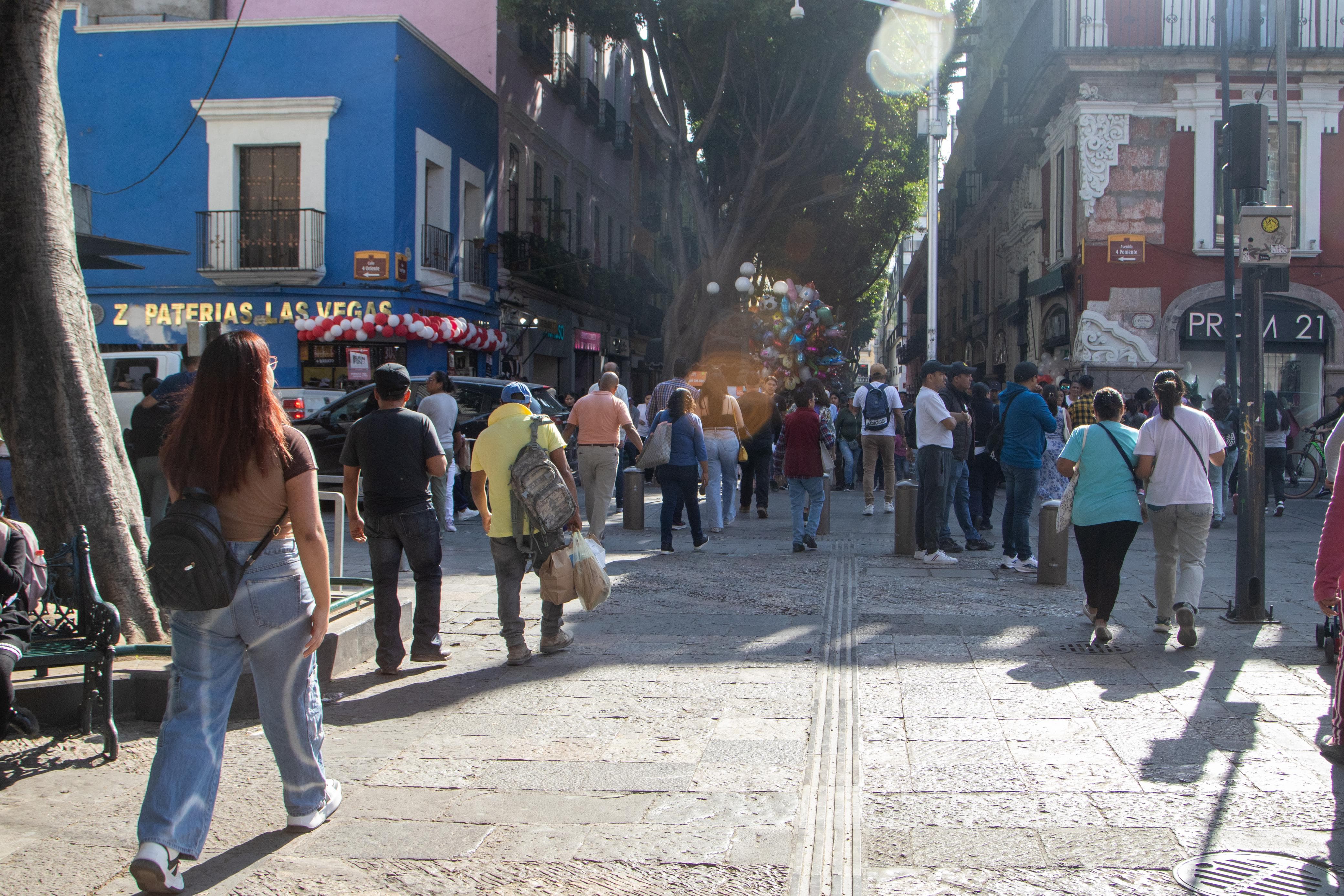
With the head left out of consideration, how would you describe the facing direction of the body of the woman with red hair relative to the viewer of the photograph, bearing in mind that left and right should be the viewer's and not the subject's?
facing away from the viewer and to the right of the viewer

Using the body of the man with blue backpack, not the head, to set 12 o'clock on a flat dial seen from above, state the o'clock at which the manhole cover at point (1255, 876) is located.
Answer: The manhole cover is roughly at 6 o'clock from the man with blue backpack.

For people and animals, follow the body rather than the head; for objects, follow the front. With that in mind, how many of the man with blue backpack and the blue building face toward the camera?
1

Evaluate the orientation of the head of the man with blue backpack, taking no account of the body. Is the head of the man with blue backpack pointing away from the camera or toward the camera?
away from the camera

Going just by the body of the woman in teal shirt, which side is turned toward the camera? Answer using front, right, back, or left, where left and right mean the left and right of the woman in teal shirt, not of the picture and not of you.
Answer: back

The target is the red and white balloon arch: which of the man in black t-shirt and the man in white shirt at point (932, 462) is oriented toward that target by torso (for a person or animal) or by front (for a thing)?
the man in black t-shirt

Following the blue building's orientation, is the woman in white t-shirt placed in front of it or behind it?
in front

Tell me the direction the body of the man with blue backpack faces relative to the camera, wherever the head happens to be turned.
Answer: away from the camera

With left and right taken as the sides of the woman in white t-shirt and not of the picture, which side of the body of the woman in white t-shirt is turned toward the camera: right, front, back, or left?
back

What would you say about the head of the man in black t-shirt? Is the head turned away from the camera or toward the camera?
away from the camera

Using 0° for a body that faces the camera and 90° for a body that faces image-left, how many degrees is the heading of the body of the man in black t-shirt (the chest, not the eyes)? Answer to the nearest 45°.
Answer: approximately 180°

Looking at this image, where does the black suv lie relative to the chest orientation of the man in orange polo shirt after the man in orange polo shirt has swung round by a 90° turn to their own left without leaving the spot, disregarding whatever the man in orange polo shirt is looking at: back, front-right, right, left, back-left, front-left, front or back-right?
front-right

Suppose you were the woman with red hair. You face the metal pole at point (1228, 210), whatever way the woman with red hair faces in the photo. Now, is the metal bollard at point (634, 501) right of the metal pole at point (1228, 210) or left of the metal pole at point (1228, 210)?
left
